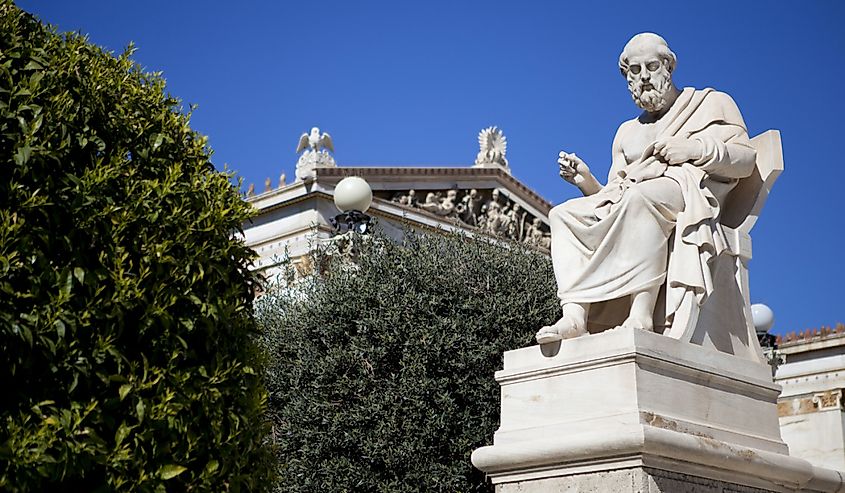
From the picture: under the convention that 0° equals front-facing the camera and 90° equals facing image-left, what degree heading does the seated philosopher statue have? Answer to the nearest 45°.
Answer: approximately 45°

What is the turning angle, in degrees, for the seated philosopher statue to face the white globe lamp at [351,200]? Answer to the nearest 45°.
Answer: approximately 90° to its right

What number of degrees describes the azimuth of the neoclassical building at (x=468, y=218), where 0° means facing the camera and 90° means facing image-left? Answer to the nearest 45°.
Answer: approximately 315°

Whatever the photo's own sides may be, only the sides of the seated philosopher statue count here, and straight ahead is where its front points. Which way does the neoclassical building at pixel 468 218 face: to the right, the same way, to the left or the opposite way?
to the left

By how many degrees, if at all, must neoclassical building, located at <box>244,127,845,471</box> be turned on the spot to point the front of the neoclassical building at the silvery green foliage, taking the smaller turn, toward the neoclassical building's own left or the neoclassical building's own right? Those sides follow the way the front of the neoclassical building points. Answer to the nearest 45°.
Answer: approximately 45° to the neoclassical building's own right

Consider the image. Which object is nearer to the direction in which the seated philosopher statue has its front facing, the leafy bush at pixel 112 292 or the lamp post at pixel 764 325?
the leafy bush
